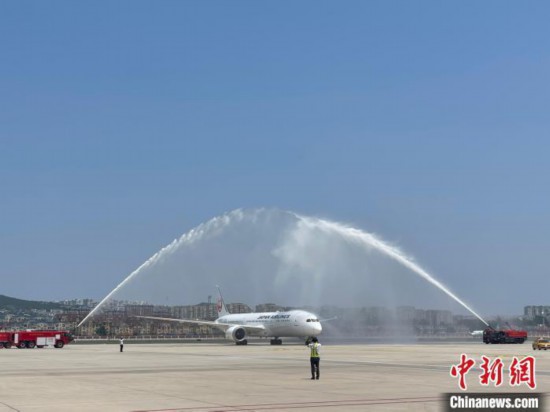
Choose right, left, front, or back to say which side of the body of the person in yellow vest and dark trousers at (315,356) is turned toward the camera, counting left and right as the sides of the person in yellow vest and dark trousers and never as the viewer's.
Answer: back
